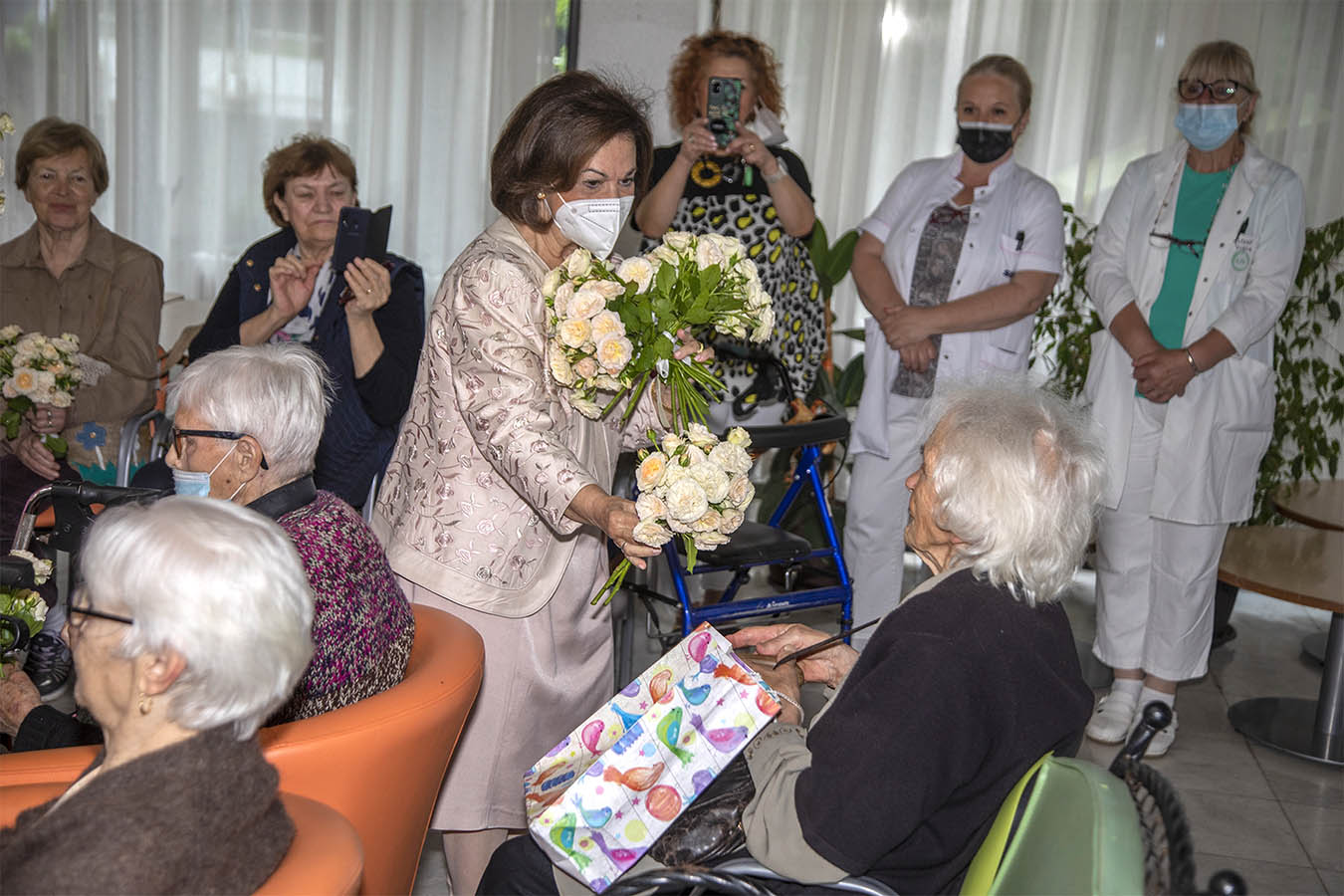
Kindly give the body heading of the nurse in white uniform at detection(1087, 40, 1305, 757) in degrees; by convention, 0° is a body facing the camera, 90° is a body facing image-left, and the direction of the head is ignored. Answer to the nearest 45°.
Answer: approximately 45°

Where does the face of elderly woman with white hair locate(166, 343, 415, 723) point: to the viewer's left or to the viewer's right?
to the viewer's left

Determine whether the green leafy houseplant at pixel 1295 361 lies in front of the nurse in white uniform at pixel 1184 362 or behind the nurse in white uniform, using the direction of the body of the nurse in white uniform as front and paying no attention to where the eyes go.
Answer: behind

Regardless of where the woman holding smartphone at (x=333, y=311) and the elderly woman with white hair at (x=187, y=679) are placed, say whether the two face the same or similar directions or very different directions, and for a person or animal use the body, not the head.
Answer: very different directions

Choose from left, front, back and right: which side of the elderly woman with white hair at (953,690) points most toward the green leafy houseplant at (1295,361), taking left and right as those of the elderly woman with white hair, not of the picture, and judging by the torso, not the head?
right

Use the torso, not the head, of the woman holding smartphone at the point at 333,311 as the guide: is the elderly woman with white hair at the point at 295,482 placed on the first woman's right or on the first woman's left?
on the first woman's right

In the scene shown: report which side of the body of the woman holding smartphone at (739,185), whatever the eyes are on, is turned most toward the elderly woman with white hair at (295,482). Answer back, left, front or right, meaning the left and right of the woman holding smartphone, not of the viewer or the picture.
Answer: front

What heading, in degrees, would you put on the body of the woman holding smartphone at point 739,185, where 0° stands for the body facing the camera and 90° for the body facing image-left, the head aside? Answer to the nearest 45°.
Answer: approximately 0°

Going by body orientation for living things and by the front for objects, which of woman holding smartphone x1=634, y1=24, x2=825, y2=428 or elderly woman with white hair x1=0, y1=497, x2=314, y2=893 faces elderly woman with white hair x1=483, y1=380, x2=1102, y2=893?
the woman holding smartphone

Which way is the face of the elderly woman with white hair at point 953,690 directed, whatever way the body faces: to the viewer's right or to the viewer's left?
to the viewer's left
